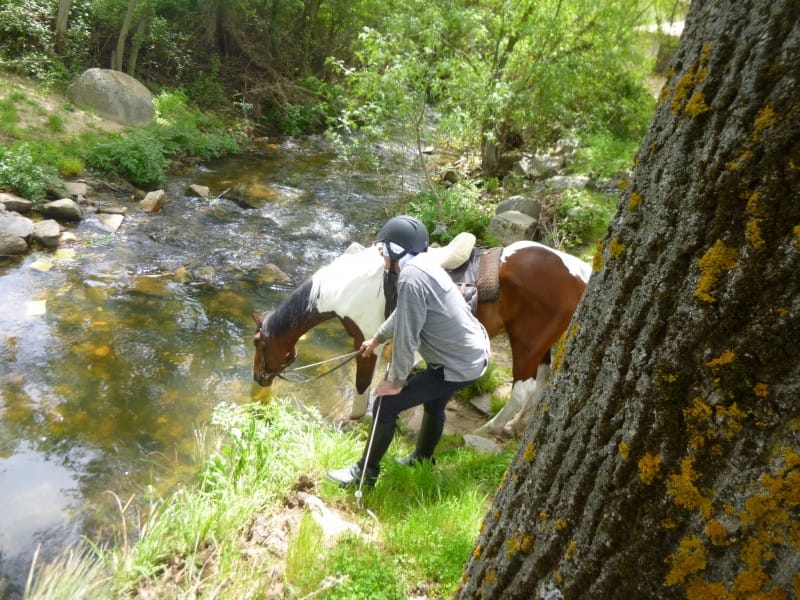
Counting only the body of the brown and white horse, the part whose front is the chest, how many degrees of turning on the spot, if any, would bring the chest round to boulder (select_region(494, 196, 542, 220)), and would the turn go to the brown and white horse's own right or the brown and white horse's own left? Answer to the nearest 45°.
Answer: approximately 90° to the brown and white horse's own right

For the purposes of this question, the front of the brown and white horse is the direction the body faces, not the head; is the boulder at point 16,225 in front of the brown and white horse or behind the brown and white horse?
in front

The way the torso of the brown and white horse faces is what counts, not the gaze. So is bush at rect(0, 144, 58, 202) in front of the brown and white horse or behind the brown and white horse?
in front

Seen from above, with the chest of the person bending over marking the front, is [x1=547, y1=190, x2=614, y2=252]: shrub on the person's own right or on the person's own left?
on the person's own right

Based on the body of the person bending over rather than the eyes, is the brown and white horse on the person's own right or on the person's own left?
on the person's own right

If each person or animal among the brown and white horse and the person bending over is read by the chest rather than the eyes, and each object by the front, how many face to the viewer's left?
2

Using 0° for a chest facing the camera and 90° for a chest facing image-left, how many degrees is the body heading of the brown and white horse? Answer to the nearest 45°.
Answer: approximately 90°

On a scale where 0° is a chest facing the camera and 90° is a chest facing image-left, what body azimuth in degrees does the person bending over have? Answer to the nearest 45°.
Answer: approximately 90°

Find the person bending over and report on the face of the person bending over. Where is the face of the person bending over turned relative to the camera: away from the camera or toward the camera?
away from the camera

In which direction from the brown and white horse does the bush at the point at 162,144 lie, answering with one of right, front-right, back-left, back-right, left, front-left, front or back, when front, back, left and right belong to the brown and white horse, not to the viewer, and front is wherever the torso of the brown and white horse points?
front-right

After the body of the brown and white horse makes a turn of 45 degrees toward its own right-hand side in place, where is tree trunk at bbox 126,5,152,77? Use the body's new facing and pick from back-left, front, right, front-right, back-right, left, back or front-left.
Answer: front

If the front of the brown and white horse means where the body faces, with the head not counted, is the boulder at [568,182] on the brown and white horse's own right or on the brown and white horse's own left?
on the brown and white horse's own right

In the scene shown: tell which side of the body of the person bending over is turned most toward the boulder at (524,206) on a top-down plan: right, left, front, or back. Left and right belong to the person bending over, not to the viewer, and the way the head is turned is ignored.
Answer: right
